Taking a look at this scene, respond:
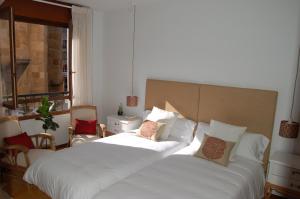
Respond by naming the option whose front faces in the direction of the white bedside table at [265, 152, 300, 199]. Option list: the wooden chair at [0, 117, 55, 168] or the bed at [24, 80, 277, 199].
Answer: the wooden chair

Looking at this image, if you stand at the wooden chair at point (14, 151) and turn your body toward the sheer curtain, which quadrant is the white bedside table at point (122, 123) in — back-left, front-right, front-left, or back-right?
front-right

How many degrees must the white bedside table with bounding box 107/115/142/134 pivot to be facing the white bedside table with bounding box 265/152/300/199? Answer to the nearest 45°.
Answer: approximately 90° to its left

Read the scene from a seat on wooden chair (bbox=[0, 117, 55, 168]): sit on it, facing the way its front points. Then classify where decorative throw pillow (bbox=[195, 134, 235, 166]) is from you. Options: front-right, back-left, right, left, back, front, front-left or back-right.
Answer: front

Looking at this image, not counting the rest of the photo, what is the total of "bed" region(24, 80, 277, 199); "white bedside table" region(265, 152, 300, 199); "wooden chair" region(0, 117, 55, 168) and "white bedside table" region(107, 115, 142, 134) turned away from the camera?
0

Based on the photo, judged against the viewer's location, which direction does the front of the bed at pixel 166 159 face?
facing the viewer and to the left of the viewer

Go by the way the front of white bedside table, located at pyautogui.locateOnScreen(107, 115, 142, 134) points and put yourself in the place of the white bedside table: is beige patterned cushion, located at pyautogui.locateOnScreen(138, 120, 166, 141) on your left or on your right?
on your left

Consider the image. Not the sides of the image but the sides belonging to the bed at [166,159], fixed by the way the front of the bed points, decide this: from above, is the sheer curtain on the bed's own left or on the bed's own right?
on the bed's own right

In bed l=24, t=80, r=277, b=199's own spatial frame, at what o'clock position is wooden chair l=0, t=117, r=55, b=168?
The wooden chair is roughly at 2 o'clock from the bed.

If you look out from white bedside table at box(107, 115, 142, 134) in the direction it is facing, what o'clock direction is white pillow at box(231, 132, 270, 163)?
The white pillow is roughly at 9 o'clock from the white bedside table.

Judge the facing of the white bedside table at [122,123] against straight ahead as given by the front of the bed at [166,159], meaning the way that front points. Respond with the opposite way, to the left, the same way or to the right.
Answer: the same way

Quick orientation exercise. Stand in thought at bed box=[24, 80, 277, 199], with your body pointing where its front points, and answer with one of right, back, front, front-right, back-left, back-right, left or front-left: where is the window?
right

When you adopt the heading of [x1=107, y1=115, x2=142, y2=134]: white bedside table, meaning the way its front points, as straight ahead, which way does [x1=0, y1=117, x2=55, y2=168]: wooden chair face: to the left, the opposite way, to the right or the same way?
to the left

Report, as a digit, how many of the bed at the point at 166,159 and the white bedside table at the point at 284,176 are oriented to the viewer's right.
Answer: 0

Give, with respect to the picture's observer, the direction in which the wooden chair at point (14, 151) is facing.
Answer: facing the viewer and to the right of the viewer

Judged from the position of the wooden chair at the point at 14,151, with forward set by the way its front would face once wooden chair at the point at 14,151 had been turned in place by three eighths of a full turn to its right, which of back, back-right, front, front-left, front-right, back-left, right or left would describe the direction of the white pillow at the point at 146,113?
back

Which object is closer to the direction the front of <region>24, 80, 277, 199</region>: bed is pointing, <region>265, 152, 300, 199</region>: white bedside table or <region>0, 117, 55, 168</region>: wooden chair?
the wooden chair
